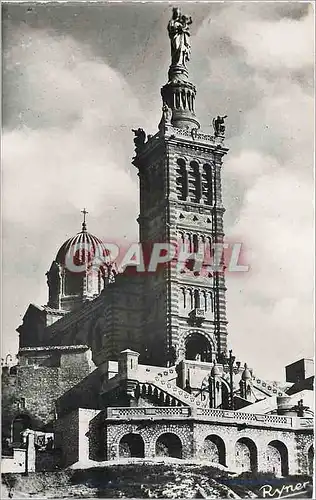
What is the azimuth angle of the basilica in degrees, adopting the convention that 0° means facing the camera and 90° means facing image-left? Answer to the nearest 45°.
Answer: approximately 315°
